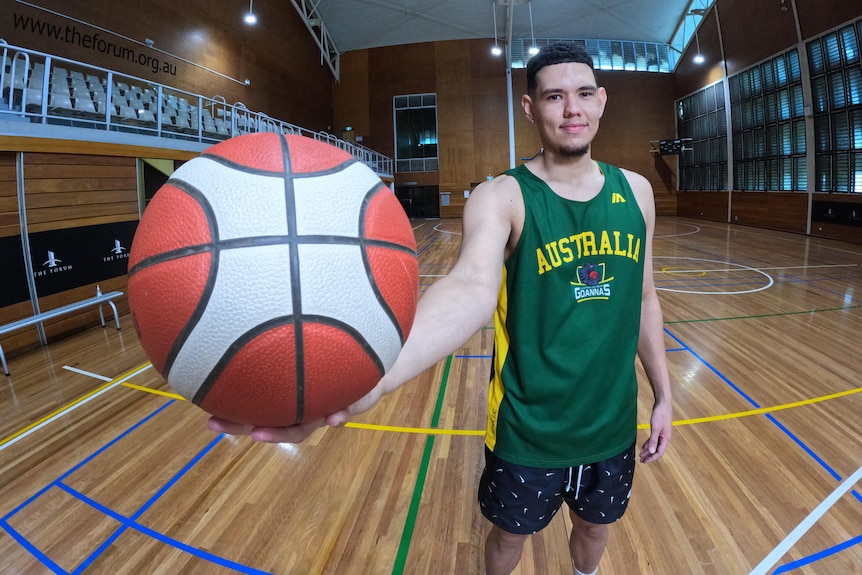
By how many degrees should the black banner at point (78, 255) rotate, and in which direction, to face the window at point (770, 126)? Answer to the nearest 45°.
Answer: approximately 45° to its left

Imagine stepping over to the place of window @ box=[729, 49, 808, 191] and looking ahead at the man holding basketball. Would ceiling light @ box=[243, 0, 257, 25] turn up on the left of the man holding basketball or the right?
right

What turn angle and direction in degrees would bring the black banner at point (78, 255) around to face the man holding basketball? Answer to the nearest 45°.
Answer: approximately 45° to its right

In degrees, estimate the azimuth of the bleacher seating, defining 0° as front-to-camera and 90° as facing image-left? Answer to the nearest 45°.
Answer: approximately 315°

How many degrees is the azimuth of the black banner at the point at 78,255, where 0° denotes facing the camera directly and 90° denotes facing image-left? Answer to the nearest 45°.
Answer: approximately 315°

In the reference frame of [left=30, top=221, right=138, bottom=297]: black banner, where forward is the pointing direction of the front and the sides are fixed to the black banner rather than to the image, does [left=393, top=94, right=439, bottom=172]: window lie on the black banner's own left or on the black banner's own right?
on the black banner's own left

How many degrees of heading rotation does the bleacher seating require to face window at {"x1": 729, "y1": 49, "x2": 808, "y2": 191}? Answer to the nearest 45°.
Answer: approximately 45° to its left
